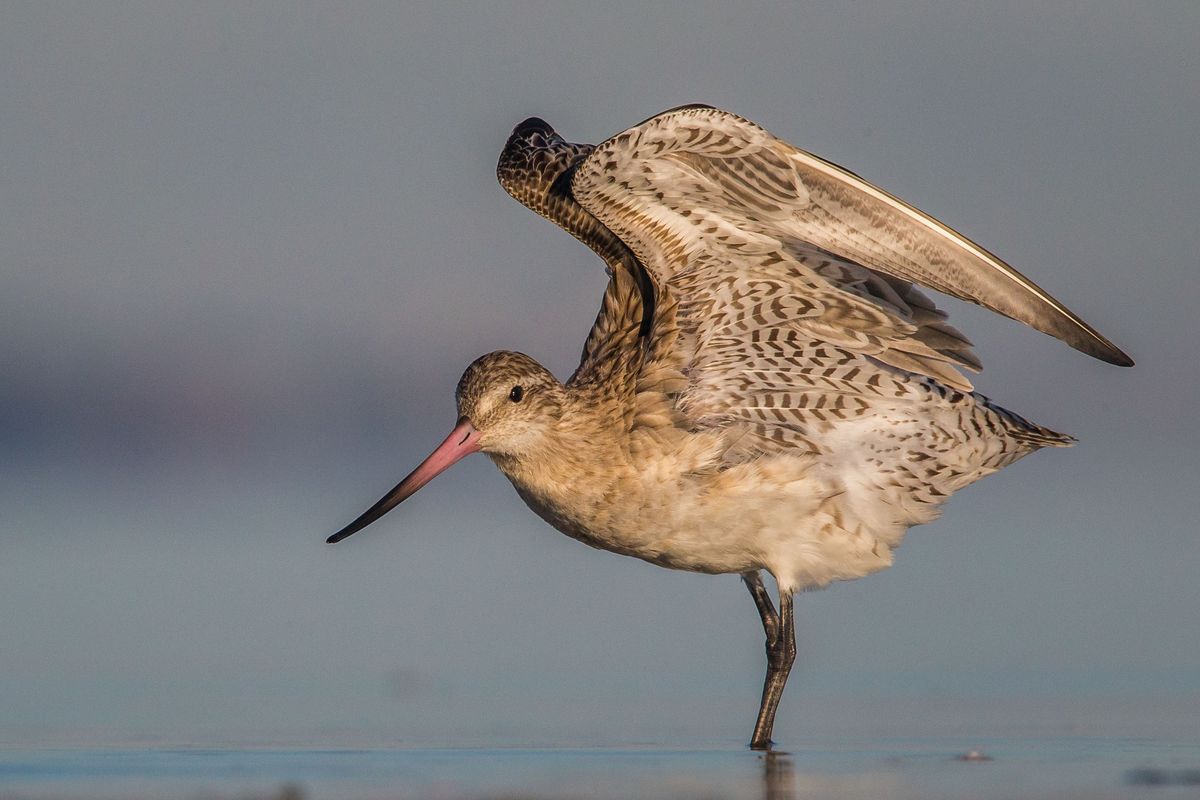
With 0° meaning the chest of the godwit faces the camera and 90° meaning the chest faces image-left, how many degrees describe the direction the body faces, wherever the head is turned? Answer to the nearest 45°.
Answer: approximately 90°
